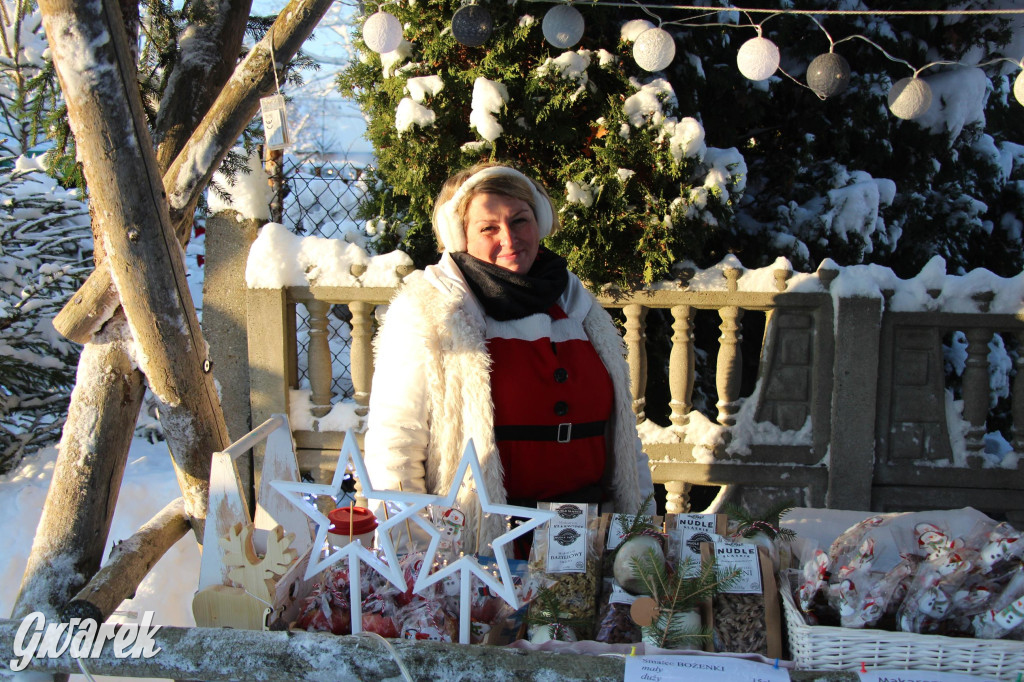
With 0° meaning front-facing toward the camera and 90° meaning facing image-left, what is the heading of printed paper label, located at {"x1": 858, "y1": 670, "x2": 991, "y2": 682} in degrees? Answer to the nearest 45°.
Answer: approximately 0°

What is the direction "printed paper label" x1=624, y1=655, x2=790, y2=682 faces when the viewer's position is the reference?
facing the viewer

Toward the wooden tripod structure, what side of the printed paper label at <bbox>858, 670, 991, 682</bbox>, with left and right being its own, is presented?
right

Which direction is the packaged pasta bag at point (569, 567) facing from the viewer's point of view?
toward the camera

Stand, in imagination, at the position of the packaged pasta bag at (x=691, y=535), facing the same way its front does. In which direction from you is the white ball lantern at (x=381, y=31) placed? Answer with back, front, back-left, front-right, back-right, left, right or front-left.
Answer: back-right

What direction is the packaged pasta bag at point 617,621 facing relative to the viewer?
toward the camera

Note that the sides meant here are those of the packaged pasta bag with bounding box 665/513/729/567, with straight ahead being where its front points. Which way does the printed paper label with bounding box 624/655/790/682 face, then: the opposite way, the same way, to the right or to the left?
the same way
